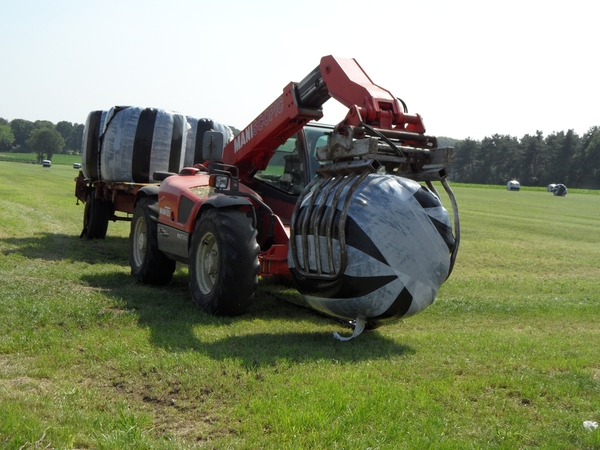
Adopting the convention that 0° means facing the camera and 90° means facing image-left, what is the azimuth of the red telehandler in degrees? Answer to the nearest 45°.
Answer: approximately 315°
